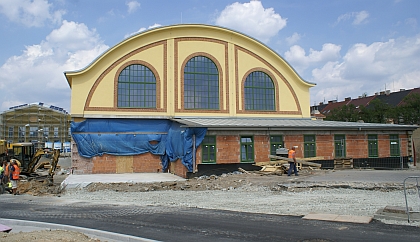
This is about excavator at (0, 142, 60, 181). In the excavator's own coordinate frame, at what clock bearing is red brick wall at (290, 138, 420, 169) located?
The red brick wall is roughly at 1 o'clock from the excavator.

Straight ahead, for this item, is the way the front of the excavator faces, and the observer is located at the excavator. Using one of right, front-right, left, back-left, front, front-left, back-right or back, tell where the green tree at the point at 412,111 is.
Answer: front

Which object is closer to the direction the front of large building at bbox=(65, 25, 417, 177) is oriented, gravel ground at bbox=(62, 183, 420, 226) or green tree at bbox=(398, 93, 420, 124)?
the gravel ground

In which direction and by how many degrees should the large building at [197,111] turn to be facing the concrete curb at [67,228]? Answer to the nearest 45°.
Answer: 0° — it already faces it

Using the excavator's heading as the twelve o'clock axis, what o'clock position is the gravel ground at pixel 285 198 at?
The gravel ground is roughly at 2 o'clock from the excavator.

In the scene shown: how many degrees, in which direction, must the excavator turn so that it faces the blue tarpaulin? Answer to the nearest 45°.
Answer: approximately 45° to its right

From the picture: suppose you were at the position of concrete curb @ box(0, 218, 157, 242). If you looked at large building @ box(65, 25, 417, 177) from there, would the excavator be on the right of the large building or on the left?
left

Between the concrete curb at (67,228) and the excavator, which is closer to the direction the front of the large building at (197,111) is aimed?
the concrete curb

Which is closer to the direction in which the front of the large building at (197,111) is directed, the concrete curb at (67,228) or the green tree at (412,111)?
the concrete curb

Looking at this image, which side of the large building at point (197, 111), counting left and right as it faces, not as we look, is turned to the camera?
front

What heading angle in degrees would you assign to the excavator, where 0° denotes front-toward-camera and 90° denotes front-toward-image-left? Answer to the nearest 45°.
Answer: approximately 270°

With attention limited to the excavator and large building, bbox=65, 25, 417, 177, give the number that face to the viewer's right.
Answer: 1

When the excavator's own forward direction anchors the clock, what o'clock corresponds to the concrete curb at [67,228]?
The concrete curb is roughly at 3 o'clock from the excavator.

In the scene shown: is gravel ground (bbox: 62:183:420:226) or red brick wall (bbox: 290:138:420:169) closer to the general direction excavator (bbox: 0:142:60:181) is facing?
the red brick wall

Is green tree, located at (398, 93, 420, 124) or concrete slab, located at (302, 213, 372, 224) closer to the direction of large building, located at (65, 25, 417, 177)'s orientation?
the concrete slab

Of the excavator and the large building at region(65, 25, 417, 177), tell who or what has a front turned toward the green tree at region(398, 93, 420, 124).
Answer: the excavator

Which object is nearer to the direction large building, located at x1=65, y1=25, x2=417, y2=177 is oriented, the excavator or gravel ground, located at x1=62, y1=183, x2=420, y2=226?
the gravel ground
